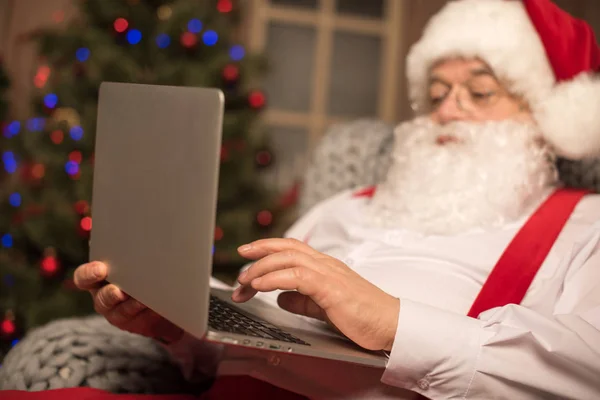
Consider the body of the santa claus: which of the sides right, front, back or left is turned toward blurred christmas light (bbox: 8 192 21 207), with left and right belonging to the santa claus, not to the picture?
right

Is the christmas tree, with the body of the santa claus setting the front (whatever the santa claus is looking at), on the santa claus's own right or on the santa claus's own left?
on the santa claus's own right

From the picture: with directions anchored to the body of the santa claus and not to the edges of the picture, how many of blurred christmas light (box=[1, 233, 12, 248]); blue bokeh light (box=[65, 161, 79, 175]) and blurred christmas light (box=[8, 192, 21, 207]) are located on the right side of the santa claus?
3

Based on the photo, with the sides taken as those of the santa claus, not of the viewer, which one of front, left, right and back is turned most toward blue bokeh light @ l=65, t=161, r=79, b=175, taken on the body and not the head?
right

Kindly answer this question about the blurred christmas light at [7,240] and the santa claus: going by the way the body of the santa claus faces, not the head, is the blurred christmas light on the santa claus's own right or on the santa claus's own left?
on the santa claus's own right

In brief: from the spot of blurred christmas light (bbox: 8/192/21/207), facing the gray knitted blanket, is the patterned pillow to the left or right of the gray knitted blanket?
left

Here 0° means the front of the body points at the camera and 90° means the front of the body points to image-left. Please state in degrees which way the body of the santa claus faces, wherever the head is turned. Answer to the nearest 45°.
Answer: approximately 45°

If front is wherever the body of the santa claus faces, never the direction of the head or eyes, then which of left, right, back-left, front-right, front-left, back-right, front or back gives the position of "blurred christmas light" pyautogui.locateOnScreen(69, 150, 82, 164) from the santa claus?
right
